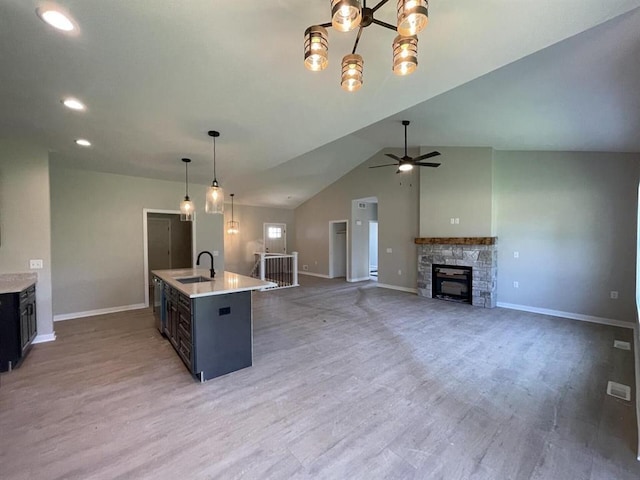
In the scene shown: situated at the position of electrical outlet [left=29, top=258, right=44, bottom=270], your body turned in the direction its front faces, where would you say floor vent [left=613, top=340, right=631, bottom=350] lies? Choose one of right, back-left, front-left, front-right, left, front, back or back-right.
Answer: front-left

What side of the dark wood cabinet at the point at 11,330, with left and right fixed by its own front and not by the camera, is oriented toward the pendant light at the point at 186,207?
front

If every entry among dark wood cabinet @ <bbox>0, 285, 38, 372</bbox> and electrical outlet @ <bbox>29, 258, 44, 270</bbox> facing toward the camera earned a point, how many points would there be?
1

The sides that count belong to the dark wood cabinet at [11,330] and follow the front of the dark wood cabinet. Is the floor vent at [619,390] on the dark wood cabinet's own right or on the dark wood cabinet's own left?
on the dark wood cabinet's own right

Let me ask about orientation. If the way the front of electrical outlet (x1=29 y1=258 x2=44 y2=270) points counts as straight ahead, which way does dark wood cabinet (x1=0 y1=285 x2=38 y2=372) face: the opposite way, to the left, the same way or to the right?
to the left

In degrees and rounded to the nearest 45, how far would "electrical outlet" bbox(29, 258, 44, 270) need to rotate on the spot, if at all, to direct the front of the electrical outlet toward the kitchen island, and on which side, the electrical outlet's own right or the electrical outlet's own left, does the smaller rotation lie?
approximately 45° to the electrical outlet's own left

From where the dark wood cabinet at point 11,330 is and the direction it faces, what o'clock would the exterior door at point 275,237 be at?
The exterior door is roughly at 11 o'clock from the dark wood cabinet.

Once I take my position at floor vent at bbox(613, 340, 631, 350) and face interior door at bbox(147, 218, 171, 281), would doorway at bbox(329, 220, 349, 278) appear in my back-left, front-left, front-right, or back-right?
front-right

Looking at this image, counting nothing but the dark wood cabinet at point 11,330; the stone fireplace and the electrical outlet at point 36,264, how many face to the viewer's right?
1

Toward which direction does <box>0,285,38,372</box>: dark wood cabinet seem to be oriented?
to the viewer's right

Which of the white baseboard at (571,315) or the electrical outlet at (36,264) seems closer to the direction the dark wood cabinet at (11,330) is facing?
the white baseboard

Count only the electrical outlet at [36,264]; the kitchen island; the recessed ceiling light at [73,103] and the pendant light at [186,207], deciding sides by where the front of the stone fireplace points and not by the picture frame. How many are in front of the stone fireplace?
4

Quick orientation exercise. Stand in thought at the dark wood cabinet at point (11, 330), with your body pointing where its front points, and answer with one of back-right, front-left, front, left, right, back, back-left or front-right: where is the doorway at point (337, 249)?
front

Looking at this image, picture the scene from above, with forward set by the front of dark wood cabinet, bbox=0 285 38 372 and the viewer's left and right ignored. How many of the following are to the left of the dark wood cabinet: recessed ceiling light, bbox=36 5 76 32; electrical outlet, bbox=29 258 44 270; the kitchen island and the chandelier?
1

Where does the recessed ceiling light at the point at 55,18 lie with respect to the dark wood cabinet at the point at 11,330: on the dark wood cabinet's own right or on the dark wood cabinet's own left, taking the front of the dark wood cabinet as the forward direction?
on the dark wood cabinet's own right

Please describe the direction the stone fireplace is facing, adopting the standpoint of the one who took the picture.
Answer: facing the viewer and to the left of the viewer

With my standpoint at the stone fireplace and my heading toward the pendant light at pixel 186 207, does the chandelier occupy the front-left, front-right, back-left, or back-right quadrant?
front-left

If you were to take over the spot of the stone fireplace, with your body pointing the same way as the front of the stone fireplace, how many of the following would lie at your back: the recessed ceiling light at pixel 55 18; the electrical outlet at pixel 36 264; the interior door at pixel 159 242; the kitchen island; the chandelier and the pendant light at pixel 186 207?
0
